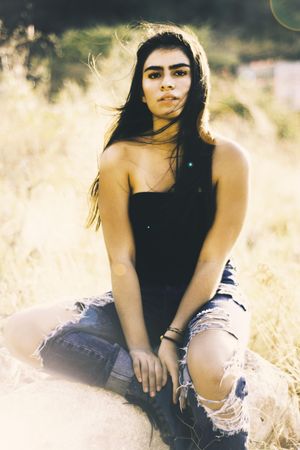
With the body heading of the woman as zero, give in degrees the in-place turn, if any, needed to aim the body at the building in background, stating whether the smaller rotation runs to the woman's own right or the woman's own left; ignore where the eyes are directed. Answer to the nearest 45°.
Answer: approximately 180°

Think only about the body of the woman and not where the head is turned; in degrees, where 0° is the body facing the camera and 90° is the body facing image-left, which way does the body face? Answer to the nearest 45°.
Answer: approximately 0°
